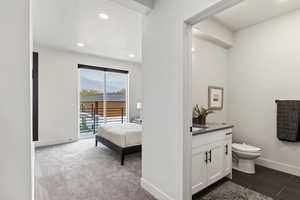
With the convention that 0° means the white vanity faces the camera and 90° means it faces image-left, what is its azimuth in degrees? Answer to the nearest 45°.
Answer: approximately 315°

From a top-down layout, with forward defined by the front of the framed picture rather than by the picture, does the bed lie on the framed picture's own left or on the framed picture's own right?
on the framed picture's own right

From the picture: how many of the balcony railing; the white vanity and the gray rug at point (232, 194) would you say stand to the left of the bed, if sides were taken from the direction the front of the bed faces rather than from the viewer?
2

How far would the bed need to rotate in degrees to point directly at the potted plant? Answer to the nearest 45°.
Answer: approximately 90° to its left

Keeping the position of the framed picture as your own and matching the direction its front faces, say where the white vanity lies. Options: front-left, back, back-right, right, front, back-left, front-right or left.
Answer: front-right

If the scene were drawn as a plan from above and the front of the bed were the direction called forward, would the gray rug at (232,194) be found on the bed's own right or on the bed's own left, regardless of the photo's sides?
on the bed's own left

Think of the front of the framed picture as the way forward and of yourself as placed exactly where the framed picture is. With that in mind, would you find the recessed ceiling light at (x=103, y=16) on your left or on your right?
on your right

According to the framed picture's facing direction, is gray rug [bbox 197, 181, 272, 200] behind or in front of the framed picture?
in front

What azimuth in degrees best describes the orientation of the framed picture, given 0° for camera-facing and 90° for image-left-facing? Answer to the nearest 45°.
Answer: approximately 315°

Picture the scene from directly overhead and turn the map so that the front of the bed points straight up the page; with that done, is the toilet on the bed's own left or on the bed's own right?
on the bed's own left
